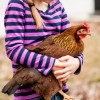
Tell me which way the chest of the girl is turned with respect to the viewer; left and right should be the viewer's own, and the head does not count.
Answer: facing the viewer and to the right of the viewer

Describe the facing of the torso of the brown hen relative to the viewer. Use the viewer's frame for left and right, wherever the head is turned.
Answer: facing to the right of the viewer
